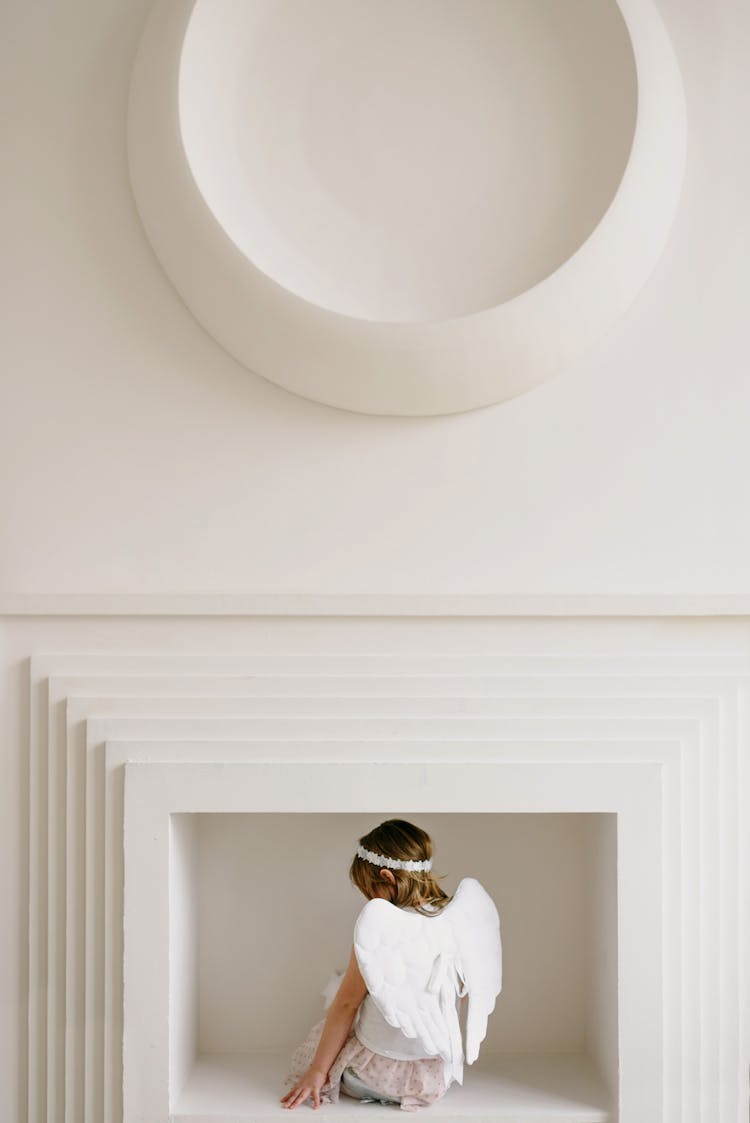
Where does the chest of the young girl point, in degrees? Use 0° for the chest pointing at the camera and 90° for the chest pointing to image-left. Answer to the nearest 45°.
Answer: approximately 135°

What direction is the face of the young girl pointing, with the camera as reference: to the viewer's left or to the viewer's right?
to the viewer's left

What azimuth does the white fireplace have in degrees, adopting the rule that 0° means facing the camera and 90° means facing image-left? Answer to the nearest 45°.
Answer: approximately 0°
